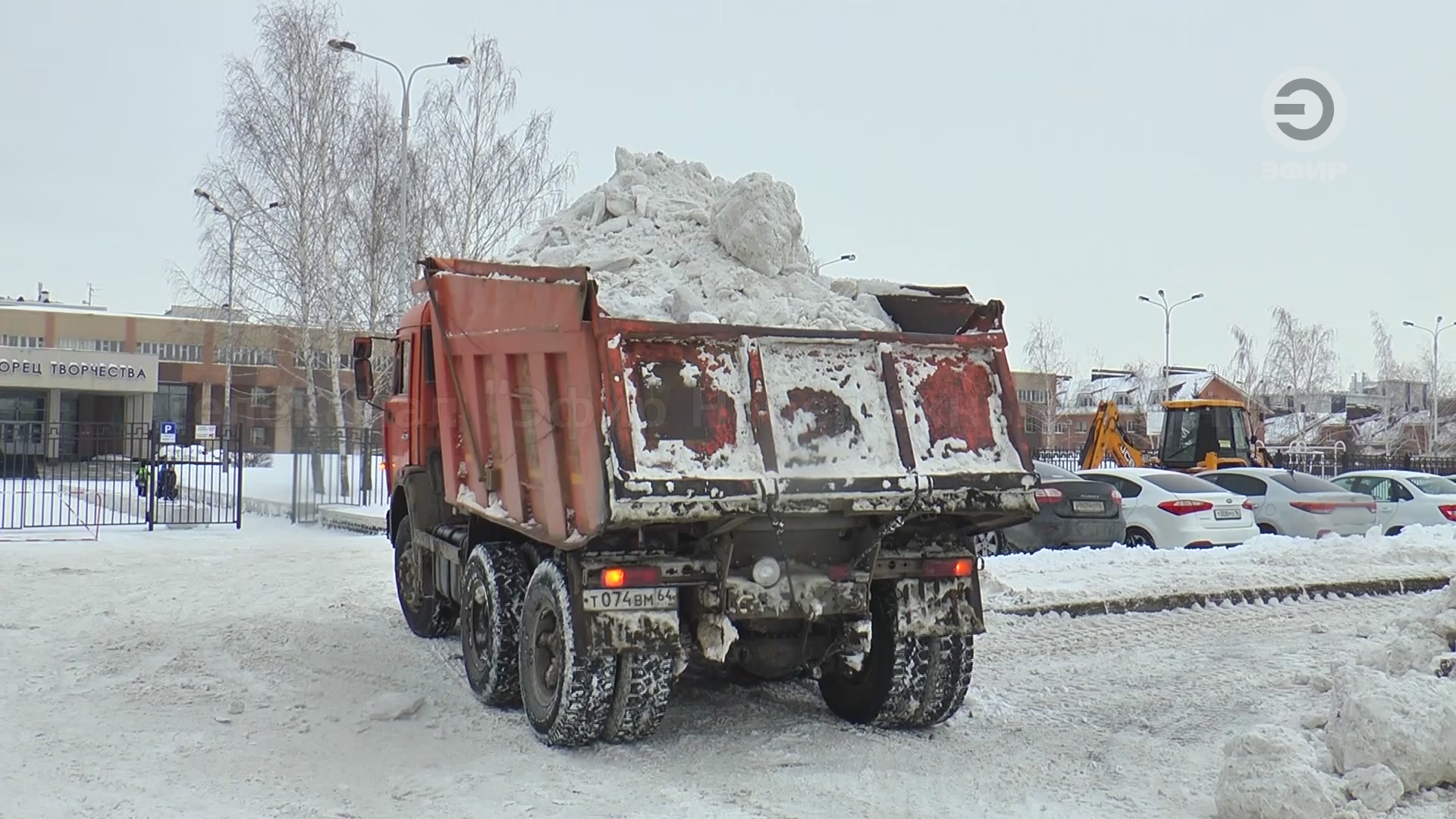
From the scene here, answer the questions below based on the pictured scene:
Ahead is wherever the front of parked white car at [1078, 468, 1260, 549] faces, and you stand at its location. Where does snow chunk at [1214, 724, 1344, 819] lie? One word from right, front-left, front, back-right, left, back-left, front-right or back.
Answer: back-left

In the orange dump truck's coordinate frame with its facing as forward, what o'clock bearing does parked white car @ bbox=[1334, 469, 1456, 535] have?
The parked white car is roughly at 3 o'clock from the orange dump truck.

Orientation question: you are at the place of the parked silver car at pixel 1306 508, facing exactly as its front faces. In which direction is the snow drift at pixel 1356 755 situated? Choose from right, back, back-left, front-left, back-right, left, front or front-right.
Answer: back-left

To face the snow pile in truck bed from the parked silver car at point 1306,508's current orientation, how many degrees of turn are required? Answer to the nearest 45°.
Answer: approximately 135° to its left

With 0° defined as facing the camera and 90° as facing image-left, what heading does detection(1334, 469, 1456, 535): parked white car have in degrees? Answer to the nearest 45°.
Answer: approximately 135°

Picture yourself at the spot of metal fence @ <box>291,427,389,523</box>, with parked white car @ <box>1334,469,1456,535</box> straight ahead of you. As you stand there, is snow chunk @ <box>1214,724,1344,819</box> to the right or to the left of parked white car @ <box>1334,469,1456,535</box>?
right

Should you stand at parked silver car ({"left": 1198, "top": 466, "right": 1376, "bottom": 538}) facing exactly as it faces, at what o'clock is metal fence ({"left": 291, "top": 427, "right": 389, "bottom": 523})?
The metal fence is roughly at 10 o'clock from the parked silver car.

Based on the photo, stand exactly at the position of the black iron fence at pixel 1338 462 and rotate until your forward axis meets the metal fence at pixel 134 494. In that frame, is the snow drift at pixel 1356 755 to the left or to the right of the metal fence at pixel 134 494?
left

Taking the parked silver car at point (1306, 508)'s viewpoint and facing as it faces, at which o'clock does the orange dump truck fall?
The orange dump truck is roughly at 8 o'clock from the parked silver car.

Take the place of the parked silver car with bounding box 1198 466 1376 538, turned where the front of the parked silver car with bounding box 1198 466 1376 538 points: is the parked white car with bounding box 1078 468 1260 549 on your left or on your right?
on your left
